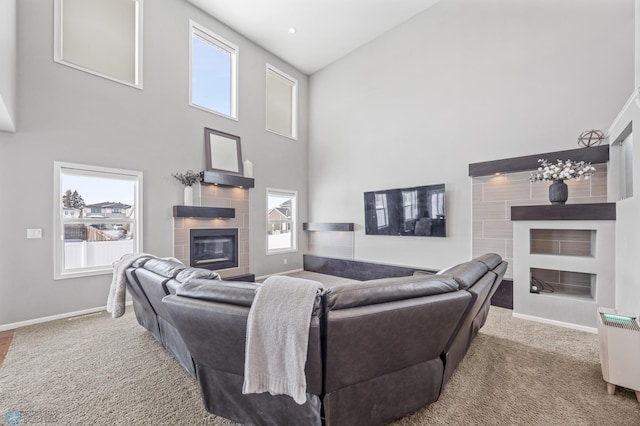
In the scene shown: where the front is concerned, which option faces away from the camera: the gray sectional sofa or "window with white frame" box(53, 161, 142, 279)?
the gray sectional sofa

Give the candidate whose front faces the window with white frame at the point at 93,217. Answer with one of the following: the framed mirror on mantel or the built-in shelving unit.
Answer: the built-in shelving unit

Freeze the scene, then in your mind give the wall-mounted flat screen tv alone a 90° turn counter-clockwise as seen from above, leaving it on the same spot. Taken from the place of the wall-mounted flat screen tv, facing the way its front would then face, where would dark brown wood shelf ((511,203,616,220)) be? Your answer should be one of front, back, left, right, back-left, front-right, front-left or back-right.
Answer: front

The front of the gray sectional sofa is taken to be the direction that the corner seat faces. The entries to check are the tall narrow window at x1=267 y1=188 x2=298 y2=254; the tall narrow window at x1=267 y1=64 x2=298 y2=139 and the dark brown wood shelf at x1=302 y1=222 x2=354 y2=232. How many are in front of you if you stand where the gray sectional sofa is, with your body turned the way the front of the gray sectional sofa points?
3

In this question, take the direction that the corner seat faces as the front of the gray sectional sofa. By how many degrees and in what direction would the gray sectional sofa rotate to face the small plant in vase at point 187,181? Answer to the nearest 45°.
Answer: approximately 45° to its left

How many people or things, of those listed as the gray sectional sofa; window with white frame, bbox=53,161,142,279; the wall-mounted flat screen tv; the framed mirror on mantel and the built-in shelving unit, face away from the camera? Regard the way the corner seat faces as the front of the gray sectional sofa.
1

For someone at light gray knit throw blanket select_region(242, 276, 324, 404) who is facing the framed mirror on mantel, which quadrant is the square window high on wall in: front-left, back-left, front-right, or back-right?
front-left

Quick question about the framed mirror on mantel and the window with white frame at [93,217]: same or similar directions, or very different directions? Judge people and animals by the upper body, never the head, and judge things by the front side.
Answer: same or similar directions

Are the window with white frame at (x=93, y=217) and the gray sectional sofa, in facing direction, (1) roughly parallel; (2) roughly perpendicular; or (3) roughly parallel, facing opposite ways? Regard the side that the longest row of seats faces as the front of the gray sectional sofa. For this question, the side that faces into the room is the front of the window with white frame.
roughly perpendicular

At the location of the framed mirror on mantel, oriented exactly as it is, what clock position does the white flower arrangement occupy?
The white flower arrangement is roughly at 12 o'clock from the framed mirror on mantel.

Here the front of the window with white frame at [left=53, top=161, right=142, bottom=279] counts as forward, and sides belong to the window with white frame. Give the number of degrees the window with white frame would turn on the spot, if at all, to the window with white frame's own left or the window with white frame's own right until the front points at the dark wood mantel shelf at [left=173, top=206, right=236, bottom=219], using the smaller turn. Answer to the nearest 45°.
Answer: approximately 45° to the window with white frame's own left

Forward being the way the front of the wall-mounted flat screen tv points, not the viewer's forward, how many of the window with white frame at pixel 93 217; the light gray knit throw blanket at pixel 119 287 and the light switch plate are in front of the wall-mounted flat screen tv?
3

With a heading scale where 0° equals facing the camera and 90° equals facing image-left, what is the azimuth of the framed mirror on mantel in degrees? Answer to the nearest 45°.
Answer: approximately 315°

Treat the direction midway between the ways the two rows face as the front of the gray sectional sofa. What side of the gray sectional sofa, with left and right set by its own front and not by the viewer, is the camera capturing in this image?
back

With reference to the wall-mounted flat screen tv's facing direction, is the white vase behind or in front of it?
in front

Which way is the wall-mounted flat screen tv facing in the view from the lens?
facing the viewer and to the left of the viewer

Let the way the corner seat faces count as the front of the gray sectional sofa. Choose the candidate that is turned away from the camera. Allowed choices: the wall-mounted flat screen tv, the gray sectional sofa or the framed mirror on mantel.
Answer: the gray sectional sofa
